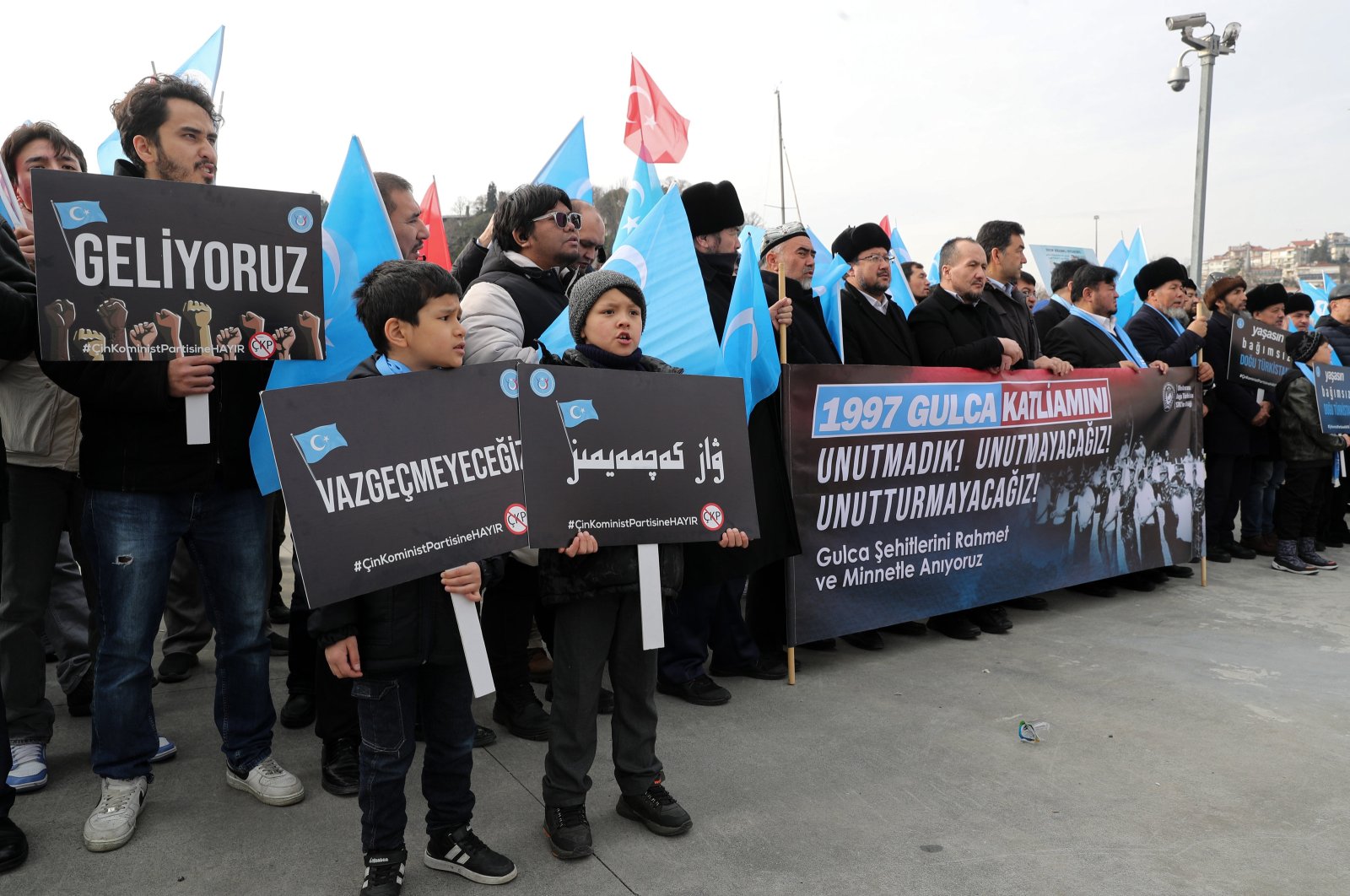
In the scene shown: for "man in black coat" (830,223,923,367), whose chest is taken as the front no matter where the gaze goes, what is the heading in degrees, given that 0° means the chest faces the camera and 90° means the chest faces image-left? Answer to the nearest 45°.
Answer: approximately 315°

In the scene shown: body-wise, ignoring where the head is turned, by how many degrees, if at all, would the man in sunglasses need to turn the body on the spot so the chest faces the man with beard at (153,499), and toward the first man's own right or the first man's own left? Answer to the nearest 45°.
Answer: approximately 90° to the first man's own right

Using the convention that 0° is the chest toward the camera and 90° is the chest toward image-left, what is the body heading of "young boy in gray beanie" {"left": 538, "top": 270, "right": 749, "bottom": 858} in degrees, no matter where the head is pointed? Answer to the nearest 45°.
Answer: approximately 315°

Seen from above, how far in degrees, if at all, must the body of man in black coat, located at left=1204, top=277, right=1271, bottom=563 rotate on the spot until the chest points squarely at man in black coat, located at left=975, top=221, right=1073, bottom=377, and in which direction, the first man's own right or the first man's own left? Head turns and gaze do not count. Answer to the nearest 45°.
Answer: approximately 135° to the first man's own right

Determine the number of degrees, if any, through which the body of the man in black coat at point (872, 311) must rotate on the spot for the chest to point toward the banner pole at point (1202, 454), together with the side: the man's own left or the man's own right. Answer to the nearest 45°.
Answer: approximately 90° to the man's own left

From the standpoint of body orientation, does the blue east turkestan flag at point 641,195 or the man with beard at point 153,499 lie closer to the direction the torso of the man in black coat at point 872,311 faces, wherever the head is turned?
the man with beard

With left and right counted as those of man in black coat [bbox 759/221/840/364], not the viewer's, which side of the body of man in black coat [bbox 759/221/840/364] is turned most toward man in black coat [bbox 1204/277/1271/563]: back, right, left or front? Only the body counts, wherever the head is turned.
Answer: left

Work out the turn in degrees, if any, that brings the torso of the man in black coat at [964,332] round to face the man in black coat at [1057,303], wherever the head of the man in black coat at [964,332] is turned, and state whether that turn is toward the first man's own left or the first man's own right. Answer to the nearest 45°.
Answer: approximately 135° to the first man's own left

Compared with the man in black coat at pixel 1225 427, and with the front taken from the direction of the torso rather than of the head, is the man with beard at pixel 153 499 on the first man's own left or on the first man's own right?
on the first man's own right

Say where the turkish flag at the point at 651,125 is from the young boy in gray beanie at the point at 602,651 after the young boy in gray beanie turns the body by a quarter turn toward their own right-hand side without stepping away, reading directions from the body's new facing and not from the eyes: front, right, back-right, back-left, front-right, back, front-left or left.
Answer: back-right
